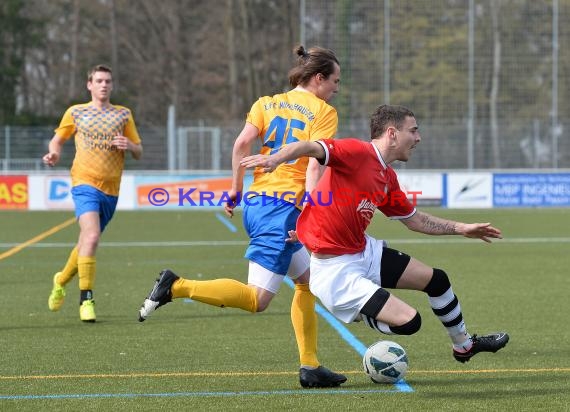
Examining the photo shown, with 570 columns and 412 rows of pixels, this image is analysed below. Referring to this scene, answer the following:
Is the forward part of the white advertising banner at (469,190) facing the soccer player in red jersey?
yes

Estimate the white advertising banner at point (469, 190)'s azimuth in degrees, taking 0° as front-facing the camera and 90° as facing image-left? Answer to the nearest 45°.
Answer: approximately 0°

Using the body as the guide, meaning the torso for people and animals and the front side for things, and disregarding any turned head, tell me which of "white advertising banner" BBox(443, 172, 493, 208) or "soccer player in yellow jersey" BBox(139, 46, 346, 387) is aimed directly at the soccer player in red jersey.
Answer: the white advertising banner

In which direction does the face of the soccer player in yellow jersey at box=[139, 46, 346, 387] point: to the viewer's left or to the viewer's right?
to the viewer's right

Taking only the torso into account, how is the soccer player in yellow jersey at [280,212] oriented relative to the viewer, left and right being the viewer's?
facing away from the viewer and to the right of the viewer

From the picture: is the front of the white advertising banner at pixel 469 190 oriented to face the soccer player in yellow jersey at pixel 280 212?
yes

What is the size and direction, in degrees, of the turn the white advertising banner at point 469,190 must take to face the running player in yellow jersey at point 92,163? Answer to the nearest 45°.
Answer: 0° — it already faces them

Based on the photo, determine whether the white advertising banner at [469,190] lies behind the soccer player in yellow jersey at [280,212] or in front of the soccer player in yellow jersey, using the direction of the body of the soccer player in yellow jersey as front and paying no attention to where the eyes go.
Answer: in front

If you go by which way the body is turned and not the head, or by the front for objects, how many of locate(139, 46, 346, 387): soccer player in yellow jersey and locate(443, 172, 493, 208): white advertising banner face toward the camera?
1

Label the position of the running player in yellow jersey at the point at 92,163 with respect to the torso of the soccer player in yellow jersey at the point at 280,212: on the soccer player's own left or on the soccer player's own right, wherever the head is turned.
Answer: on the soccer player's own left
